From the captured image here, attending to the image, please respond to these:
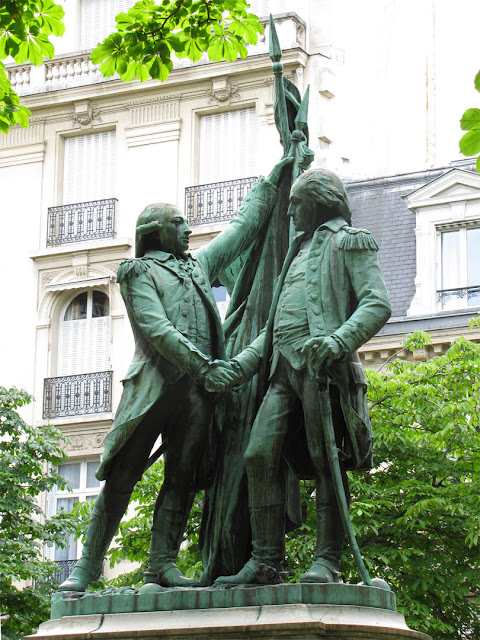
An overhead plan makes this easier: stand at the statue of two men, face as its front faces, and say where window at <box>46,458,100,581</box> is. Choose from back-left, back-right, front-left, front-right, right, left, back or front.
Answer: back

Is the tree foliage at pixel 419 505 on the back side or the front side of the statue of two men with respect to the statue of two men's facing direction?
on the back side

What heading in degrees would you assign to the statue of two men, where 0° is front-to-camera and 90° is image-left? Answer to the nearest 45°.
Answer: approximately 0°
